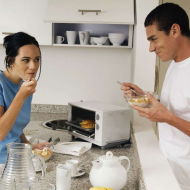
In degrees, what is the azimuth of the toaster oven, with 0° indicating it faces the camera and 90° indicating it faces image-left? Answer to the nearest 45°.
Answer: approximately 45°

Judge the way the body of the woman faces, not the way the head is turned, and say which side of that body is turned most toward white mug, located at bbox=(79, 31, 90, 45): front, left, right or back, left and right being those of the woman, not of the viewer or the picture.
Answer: left

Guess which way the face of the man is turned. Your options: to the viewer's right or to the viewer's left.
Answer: to the viewer's left

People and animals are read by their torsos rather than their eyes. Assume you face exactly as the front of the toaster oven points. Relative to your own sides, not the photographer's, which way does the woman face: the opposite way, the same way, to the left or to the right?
to the left

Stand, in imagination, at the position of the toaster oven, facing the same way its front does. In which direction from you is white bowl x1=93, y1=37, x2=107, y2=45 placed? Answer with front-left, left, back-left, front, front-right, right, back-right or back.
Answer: back-right

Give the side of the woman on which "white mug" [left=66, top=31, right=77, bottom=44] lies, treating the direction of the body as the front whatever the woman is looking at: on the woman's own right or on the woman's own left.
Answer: on the woman's own left

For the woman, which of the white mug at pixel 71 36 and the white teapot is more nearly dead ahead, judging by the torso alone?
the white teapot
